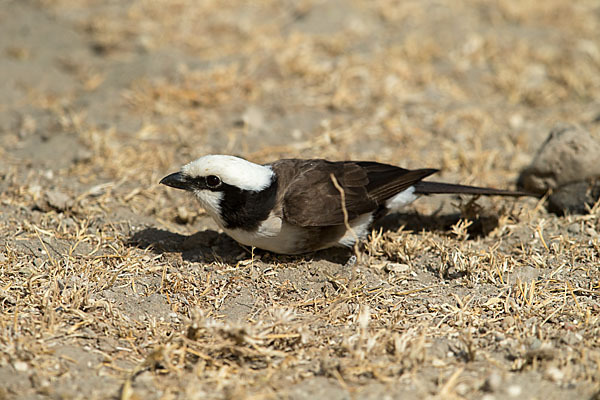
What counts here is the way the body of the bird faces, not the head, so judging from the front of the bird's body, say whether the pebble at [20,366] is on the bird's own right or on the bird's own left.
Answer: on the bird's own left

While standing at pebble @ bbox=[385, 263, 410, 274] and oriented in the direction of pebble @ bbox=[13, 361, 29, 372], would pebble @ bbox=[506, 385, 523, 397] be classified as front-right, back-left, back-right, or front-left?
front-left

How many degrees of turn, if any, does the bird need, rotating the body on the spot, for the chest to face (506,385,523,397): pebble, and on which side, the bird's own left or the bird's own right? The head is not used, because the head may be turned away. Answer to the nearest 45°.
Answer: approximately 135° to the bird's own left

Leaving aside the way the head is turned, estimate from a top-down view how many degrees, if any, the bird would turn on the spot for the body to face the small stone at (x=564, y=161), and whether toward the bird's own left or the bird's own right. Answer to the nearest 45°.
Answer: approximately 135° to the bird's own right

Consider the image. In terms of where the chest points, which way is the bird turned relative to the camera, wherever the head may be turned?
to the viewer's left

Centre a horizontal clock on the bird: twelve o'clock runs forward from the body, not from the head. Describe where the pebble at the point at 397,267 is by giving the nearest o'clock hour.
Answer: The pebble is roughly at 6 o'clock from the bird.

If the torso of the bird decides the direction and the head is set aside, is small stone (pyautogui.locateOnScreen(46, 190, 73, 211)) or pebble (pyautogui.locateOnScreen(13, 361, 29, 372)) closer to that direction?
the small stone

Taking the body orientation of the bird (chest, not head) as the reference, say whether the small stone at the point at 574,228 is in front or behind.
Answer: behind

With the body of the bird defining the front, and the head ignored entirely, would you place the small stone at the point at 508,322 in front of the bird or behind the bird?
behind

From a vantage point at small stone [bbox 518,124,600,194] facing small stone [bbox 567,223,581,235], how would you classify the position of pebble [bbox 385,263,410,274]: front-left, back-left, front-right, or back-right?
front-right
